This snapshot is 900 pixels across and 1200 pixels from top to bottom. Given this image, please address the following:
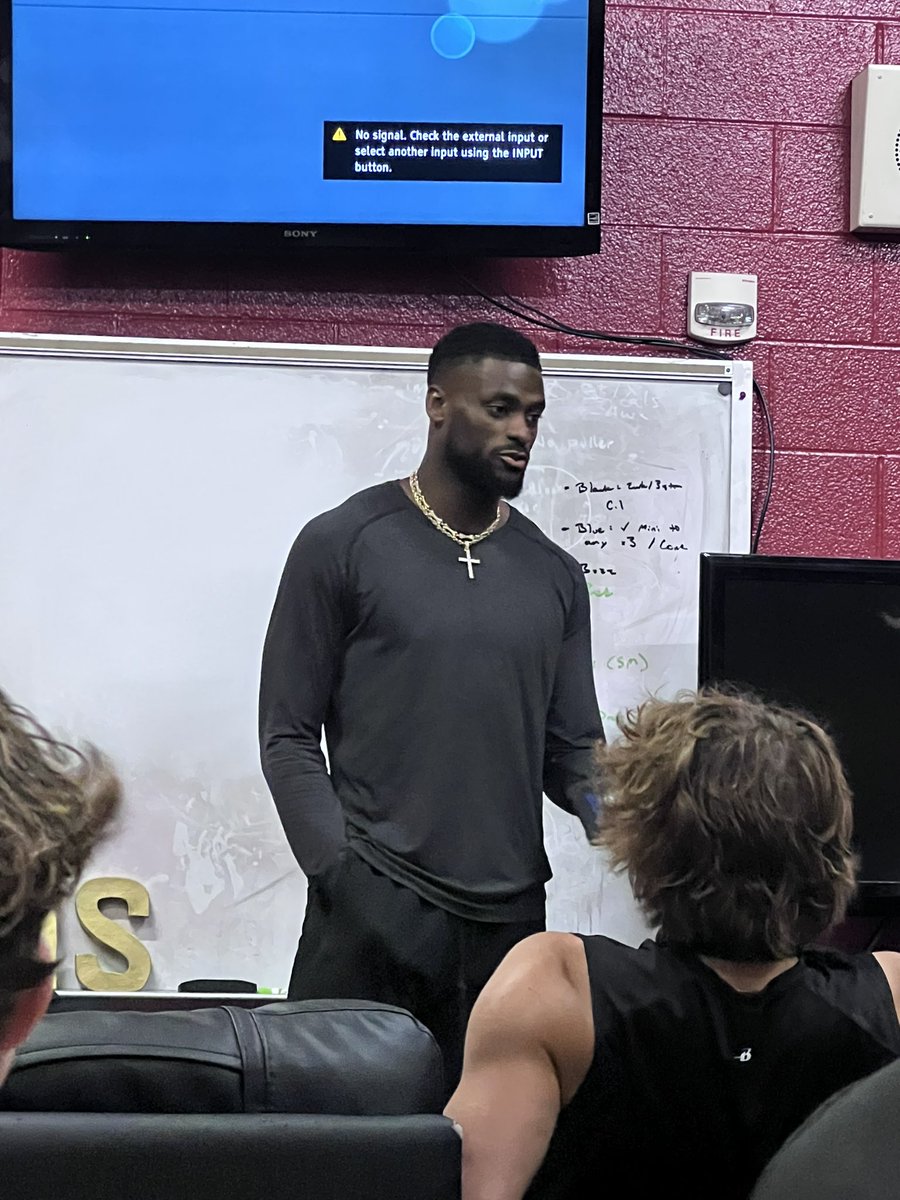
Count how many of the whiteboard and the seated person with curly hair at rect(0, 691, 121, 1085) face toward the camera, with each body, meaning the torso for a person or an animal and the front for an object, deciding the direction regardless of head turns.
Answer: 1

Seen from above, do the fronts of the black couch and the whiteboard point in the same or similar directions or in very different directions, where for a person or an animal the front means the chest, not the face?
very different directions

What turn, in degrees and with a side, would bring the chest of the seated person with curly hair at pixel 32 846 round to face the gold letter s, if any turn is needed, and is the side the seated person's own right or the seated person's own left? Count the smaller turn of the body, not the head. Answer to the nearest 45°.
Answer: approximately 45° to the seated person's own left

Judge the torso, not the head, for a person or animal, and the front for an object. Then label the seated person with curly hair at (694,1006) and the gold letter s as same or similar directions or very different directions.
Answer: very different directions

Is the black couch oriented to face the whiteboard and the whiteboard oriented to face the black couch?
yes

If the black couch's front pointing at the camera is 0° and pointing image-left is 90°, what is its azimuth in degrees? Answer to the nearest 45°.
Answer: approximately 180°

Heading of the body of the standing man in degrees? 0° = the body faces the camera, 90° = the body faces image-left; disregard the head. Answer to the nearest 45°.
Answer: approximately 315°

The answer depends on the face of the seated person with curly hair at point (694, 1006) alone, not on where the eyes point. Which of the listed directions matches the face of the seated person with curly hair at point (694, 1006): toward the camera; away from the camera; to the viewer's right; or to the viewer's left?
away from the camera

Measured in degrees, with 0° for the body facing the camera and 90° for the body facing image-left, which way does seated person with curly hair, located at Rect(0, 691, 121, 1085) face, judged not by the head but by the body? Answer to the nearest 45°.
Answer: approximately 225°

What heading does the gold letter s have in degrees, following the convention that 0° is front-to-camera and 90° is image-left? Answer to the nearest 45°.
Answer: approximately 0°
